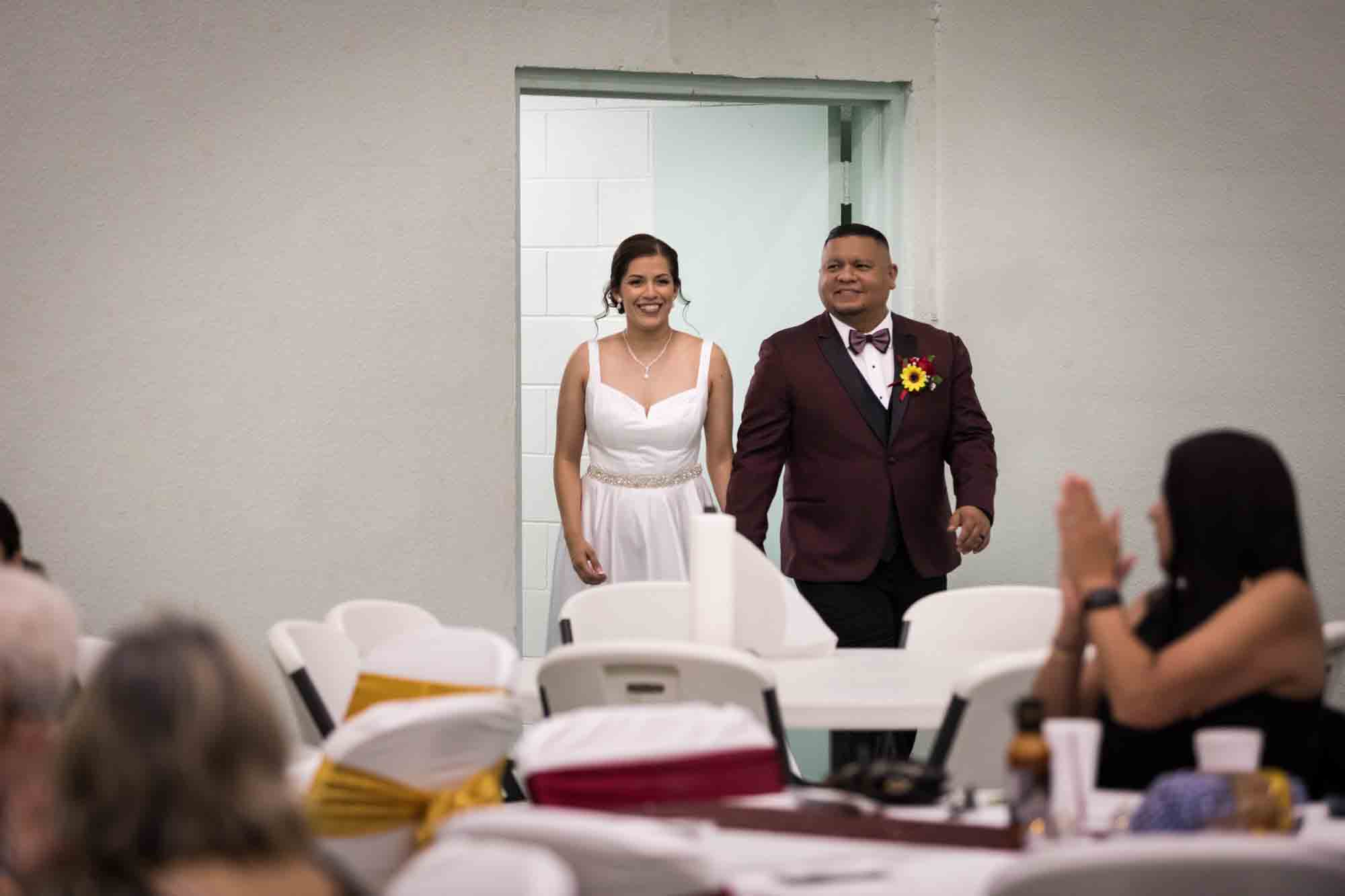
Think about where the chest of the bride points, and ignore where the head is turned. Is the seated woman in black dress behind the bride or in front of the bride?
in front

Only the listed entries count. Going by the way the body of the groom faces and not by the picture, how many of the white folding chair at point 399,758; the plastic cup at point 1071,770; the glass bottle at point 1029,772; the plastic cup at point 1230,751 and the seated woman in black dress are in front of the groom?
5

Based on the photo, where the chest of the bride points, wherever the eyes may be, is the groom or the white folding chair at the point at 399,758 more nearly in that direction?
the white folding chair

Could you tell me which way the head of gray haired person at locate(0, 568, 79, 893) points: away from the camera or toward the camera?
away from the camera

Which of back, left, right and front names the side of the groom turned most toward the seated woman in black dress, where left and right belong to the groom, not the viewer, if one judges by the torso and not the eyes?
front

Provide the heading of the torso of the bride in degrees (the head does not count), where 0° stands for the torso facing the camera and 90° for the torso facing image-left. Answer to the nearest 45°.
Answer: approximately 0°

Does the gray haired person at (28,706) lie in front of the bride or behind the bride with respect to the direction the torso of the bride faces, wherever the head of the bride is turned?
in front

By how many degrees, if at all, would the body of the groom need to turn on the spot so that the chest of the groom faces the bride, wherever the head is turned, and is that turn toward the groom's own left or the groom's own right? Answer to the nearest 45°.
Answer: approximately 90° to the groom's own right

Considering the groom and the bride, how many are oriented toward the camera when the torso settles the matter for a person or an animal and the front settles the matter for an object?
2

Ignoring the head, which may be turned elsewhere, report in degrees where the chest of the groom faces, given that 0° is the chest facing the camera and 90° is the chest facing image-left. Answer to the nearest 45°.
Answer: approximately 0°

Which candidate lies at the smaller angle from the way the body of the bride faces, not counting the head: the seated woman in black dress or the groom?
the seated woman in black dress
